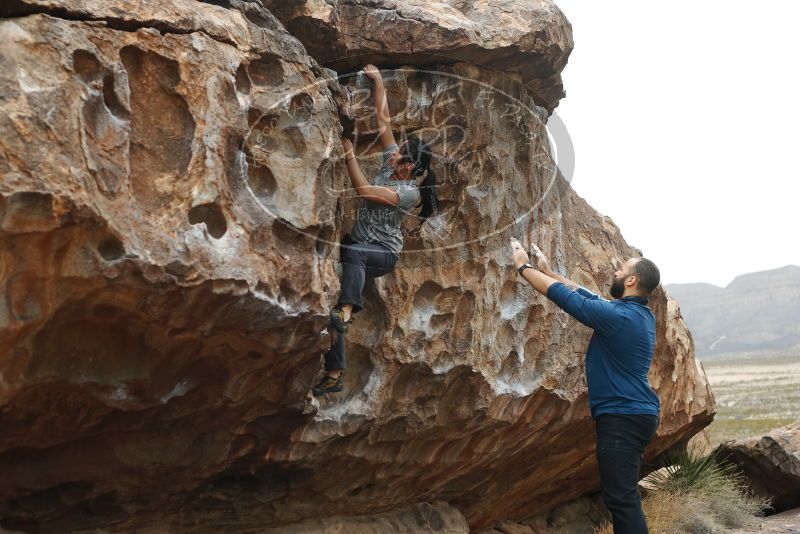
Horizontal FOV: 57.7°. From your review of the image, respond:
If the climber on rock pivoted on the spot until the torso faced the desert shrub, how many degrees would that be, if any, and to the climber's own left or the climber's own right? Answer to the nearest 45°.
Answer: approximately 135° to the climber's own right

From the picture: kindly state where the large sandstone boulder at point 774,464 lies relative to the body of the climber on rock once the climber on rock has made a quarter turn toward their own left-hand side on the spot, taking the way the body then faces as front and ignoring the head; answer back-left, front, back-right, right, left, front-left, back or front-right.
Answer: back-left
